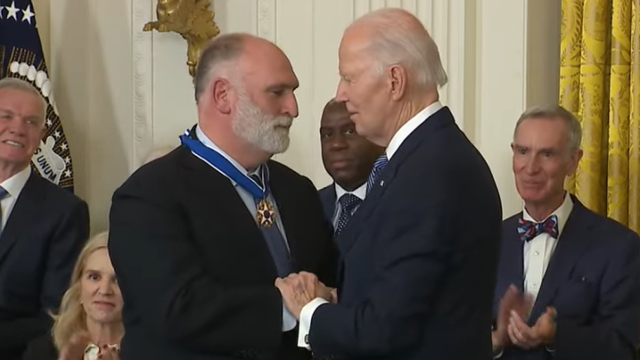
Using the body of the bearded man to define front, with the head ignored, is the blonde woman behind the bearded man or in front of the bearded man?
behind

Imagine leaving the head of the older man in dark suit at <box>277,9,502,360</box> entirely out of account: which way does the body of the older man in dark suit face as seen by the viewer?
to the viewer's left

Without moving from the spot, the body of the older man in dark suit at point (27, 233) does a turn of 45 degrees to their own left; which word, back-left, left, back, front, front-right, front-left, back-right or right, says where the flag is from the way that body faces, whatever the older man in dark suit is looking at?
back

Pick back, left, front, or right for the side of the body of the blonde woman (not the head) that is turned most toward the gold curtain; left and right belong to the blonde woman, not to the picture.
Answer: left

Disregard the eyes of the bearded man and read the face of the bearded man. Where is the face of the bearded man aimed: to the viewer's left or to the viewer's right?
to the viewer's right

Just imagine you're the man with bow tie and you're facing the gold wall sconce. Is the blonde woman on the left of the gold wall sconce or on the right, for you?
left

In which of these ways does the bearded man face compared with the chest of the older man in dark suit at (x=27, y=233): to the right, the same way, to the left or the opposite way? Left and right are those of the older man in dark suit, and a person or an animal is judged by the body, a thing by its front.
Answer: to the left
